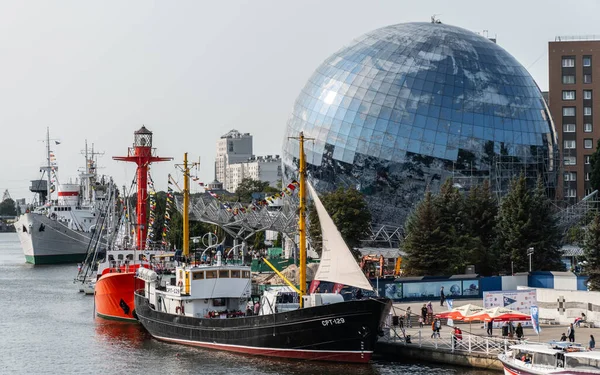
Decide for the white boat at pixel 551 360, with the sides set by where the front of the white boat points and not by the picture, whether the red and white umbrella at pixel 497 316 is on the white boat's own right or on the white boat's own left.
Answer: on the white boat's own right

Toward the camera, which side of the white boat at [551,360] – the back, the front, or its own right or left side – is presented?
left

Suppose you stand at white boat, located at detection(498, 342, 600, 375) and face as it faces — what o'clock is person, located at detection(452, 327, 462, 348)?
The person is roughly at 2 o'clock from the white boat.
